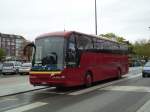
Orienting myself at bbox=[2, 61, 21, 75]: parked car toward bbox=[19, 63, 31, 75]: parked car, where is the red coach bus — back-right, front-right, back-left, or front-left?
front-right

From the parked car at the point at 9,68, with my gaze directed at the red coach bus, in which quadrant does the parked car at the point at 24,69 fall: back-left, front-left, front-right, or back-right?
front-left

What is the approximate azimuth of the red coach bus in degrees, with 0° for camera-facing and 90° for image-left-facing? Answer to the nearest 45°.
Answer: approximately 45°

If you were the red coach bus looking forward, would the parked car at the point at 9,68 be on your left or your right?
on your right

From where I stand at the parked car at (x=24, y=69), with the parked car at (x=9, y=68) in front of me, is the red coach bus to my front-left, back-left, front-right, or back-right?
back-left
